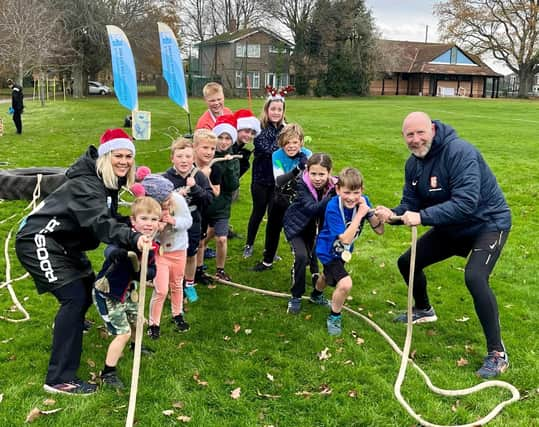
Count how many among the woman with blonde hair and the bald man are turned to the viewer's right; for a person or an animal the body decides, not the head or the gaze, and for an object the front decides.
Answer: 1

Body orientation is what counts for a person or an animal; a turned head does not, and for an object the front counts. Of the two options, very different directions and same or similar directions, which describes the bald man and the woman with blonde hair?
very different directions

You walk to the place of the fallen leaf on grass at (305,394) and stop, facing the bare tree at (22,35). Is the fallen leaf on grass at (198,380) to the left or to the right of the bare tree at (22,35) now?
left

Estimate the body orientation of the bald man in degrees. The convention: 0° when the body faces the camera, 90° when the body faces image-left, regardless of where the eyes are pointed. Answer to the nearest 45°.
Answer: approximately 45°

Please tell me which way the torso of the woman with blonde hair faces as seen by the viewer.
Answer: to the viewer's right

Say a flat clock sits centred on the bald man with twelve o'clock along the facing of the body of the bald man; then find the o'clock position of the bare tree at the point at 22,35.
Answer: The bare tree is roughly at 3 o'clock from the bald man.
